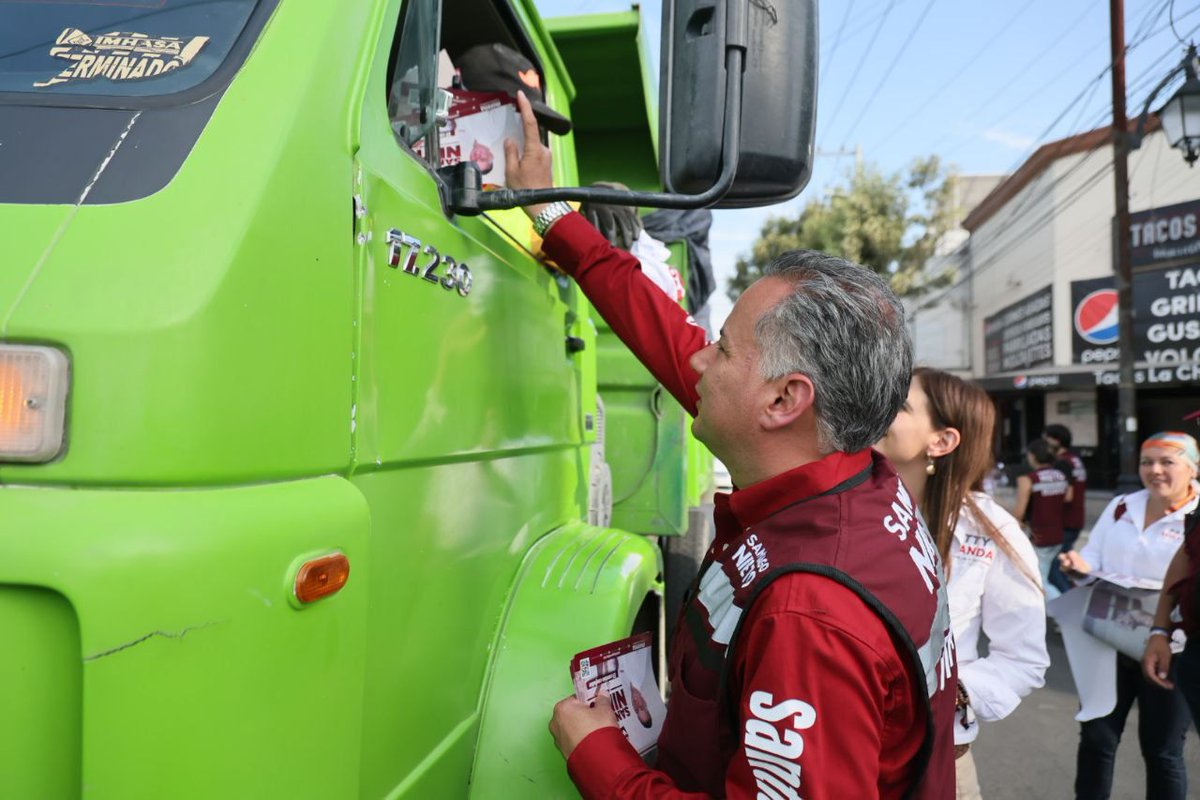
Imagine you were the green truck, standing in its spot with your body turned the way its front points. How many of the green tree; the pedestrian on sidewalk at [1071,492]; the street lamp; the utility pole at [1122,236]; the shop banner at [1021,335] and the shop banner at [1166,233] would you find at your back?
6

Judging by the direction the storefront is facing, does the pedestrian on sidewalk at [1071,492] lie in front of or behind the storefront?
in front

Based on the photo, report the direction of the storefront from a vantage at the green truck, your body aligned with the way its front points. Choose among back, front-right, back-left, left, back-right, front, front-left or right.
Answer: back

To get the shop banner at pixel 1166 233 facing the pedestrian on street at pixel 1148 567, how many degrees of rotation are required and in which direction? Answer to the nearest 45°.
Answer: approximately 45° to its left

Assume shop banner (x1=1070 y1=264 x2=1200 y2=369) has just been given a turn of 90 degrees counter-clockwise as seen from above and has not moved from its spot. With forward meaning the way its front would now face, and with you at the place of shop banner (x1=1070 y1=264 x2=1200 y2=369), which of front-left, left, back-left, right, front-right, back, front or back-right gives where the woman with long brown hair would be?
front-right

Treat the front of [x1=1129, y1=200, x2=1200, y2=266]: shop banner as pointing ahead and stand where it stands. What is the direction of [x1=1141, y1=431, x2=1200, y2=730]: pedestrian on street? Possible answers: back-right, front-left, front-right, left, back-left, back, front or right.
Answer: front-left

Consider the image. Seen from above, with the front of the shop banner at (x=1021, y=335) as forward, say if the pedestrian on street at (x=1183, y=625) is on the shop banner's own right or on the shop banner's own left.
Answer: on the shop banner's own left

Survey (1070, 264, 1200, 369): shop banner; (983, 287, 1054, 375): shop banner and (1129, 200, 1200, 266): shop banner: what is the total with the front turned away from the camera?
0

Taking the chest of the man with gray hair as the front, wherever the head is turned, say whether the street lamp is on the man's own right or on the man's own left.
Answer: on the man's own right

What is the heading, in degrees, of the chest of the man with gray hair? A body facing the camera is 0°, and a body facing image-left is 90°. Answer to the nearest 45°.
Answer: approximately 90°

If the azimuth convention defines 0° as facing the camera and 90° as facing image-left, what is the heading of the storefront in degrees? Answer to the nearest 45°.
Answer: approximately 45°

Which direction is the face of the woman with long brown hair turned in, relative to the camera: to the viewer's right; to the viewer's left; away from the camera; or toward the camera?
to the viewer's left

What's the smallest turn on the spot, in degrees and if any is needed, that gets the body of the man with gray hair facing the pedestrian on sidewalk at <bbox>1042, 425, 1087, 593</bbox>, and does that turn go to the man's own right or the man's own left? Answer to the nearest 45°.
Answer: approximately 135° to the man's own right

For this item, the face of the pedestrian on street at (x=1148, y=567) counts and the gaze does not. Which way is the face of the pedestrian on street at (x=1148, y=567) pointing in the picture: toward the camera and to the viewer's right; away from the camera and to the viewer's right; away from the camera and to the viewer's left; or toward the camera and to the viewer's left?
toward the camera and to the viewer's left
